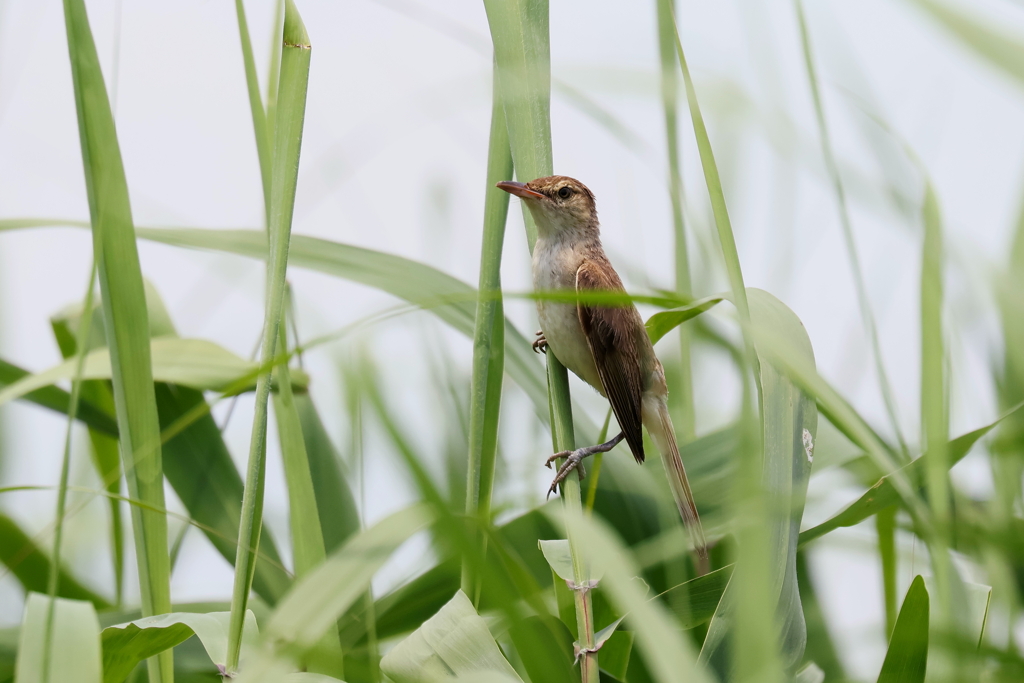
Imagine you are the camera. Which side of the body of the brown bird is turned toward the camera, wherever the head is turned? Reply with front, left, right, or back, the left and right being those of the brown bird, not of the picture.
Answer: left

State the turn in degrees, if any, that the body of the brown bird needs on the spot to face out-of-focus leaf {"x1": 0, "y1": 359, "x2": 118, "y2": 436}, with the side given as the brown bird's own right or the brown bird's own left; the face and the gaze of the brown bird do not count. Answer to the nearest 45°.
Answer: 0° — it already faces it

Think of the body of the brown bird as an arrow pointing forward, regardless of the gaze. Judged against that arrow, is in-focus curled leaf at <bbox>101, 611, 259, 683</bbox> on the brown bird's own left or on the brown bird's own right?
on the brown bird's own left

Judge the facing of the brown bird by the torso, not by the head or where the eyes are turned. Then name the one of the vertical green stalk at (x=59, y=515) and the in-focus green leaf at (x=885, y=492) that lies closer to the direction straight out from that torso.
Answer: the vertical green stalk

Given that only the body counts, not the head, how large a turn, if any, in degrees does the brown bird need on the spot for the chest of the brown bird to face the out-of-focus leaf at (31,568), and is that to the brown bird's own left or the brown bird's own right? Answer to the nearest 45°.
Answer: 0° — it already faces it

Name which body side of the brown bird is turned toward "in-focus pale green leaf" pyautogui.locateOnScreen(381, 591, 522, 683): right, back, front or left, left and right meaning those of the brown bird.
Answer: front
